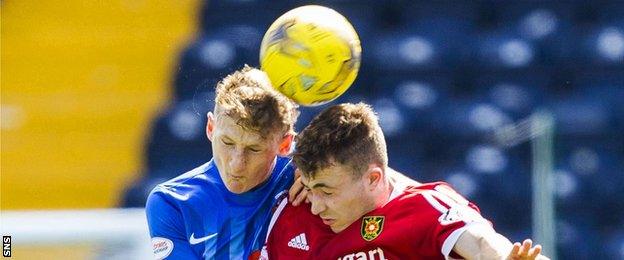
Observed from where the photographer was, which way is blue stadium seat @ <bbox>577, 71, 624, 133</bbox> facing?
facing the viewer

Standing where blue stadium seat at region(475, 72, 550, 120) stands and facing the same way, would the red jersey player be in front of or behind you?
in front

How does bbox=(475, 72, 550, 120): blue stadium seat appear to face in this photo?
toward the camera

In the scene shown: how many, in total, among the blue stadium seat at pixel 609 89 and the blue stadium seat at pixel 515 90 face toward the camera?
2

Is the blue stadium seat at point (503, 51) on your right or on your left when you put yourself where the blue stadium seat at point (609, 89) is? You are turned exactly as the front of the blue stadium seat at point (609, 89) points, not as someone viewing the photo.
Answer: on your right

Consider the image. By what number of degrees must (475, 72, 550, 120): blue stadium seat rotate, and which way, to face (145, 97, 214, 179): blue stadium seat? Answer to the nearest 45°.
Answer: approximately 90° to its right

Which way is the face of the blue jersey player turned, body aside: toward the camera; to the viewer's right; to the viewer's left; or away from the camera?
toward the camera

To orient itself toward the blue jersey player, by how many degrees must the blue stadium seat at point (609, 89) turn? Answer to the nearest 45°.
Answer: approximately 45° to its right

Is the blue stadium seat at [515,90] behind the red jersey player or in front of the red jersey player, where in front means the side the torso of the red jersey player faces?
behind

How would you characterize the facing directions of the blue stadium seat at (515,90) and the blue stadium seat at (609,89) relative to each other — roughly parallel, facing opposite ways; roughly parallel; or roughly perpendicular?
roughly parallel

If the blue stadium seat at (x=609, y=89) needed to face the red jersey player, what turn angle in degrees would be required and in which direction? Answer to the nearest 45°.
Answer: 0° — it already faces them

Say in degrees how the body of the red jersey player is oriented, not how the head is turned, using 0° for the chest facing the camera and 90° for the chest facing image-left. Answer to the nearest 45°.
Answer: approximately 45°

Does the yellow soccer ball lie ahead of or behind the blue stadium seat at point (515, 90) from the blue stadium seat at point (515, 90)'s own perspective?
ahead

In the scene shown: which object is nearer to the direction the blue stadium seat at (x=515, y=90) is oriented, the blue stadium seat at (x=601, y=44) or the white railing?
the white railing

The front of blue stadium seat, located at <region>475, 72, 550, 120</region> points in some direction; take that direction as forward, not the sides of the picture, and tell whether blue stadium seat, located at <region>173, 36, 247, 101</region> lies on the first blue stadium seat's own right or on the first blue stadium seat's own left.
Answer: on the first blue stadium seat's own right
